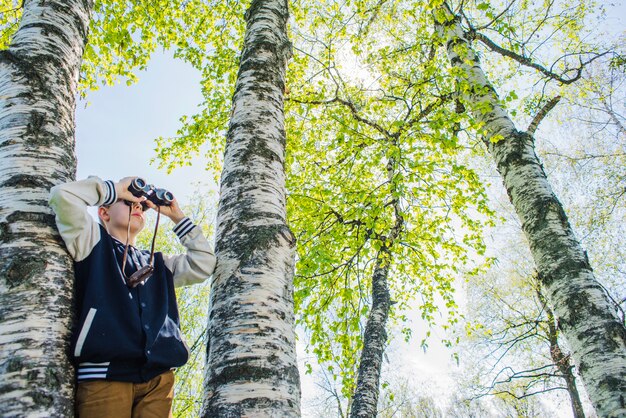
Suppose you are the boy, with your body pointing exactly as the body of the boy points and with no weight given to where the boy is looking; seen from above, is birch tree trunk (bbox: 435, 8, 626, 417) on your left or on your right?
on your left

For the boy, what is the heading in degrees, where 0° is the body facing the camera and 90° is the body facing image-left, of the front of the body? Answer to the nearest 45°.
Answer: approximately 315°

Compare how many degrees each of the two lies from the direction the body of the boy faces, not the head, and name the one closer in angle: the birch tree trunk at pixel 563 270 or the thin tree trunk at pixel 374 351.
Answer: the birch tree trunk

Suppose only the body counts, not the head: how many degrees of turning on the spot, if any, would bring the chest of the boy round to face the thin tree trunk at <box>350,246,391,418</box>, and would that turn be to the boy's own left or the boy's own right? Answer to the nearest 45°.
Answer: approximately 90° to the boy's own left
